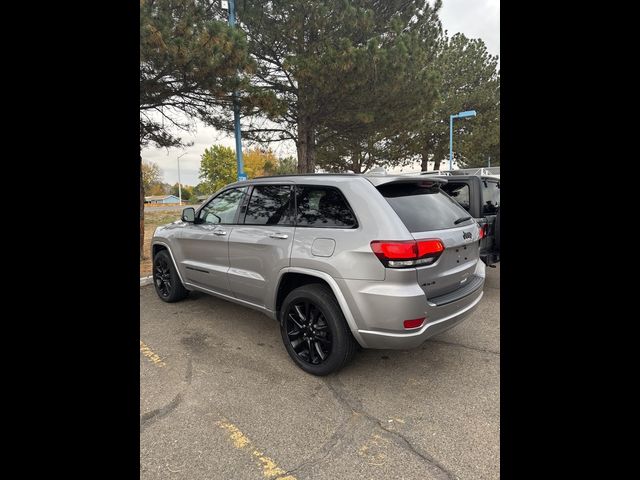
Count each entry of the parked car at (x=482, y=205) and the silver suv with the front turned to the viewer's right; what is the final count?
0

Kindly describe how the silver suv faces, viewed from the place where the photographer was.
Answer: facing away from the viewer and to the left of the viewer

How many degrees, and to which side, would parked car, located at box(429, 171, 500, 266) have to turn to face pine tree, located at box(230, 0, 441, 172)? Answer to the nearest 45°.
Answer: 0° — it already faces it

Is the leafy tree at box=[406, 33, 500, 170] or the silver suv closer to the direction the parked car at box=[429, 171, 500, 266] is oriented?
the leafy tree

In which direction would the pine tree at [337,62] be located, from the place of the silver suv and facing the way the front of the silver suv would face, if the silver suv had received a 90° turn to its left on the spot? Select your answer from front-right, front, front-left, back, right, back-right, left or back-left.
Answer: back-right

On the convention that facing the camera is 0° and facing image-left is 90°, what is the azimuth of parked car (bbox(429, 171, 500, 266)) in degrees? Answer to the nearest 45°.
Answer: approximately 135°

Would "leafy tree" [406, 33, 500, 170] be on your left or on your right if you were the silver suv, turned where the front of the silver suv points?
on your right

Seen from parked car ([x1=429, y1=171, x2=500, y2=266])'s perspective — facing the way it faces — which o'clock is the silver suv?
The silver suv is roughly at 8 o'clock from the parked car.
